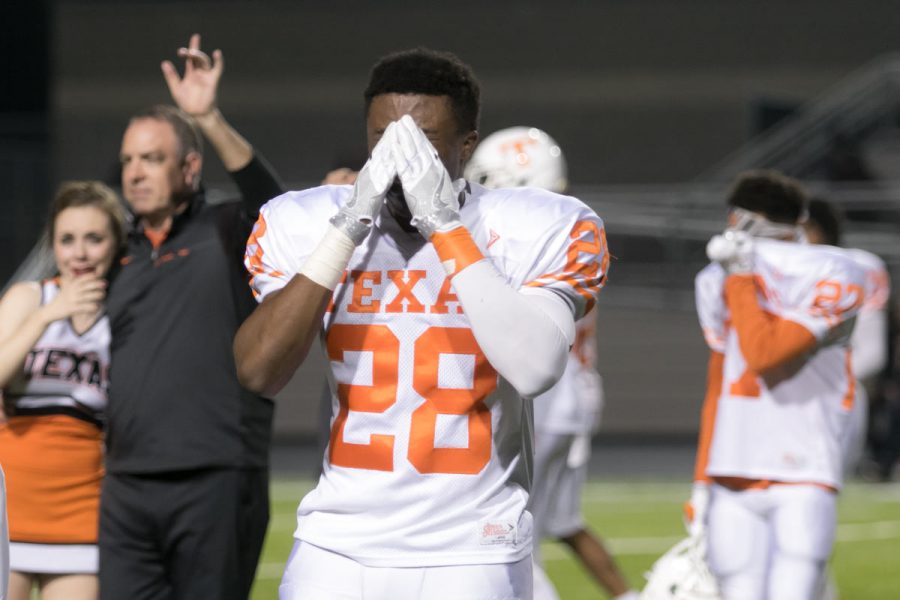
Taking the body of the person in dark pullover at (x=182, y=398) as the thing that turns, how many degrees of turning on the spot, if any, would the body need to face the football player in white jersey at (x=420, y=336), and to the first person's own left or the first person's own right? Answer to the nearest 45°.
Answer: approximately 45° to the first person's own left

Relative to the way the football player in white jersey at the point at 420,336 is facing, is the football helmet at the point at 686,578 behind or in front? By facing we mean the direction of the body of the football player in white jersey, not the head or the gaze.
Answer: behind

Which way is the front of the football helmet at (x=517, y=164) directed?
to the viewer's left

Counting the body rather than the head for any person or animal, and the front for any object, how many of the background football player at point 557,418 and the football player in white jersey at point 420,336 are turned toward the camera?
1

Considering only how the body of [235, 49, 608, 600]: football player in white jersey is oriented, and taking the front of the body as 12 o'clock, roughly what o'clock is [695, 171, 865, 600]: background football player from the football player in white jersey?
The background football player is roughly at 7 o'clock from the football player in white jersey.

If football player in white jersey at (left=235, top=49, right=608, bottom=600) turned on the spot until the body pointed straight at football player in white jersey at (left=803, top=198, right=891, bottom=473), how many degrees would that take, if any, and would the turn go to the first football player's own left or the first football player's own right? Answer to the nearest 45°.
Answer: approximately 135° to the first football player's own left

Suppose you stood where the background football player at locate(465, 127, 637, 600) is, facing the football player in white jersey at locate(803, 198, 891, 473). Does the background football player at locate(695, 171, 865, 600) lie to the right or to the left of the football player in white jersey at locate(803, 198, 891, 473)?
right
